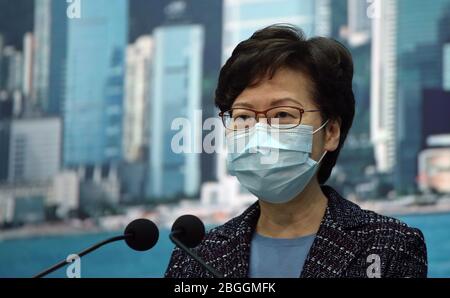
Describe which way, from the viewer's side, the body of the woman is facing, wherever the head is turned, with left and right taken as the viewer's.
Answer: facing the viewer and to the left of the viewer

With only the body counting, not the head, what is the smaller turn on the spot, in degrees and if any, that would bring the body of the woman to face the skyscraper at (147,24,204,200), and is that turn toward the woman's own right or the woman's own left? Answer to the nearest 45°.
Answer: approximately 135° to the woman's own right

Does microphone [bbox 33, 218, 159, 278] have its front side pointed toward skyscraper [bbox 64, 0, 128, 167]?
no

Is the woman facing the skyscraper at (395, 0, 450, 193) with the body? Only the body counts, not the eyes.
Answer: no

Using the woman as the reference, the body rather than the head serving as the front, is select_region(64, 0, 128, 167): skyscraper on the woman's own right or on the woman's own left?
on the woman's own right

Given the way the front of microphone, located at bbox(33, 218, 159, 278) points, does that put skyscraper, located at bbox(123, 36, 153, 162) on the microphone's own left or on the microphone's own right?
on the microphone's own left

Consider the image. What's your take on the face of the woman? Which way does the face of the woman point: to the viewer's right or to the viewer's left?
to the viewer's left
